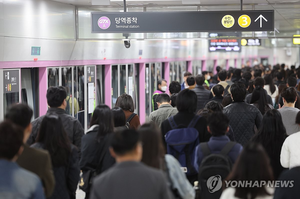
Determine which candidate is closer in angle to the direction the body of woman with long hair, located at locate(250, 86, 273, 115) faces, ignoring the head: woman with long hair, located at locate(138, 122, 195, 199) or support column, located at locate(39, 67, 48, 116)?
the support column

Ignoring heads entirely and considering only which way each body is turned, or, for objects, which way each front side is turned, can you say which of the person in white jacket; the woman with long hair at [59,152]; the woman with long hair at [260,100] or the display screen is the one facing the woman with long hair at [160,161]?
the display screen

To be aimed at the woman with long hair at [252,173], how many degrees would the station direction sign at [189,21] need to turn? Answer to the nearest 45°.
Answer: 0° — it already faces them

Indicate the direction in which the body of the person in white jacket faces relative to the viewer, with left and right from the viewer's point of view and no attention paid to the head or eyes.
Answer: facing away from the viewer

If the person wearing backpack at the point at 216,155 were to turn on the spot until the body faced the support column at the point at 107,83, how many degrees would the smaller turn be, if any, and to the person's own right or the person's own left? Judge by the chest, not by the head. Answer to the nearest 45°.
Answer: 0° — they already face it

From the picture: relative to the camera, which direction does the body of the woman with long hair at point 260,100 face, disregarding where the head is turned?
away from the camera

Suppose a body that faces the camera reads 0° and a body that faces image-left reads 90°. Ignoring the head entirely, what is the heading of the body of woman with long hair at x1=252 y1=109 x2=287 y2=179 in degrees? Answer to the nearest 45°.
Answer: approximately 180°

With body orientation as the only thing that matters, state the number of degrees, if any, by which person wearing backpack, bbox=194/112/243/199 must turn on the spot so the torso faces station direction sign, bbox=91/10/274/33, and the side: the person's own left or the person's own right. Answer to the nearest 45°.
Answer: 0° — they already face it

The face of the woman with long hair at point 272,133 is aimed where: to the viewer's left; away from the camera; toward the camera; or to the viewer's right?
away from the camera

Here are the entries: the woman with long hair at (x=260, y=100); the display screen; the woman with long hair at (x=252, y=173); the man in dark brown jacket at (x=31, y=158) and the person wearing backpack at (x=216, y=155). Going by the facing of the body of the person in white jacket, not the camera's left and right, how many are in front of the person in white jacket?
2

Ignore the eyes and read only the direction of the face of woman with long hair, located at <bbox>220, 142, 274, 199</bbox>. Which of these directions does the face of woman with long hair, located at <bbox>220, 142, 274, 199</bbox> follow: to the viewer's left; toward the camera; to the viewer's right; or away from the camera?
away from the camera

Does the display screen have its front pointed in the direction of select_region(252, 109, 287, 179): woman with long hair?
yes

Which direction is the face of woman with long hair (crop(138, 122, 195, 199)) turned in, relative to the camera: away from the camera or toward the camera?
away from the camera

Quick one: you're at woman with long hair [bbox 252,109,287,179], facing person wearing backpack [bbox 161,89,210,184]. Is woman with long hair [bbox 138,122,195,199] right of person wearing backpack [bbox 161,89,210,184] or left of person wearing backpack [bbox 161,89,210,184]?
left

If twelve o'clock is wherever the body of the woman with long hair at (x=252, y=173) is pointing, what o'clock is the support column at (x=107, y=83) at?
The support column is roughly at 11 o'clock from the woman with long hair.

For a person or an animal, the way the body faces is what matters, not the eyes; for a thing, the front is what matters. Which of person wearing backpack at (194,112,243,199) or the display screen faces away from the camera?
the person wearing backpack

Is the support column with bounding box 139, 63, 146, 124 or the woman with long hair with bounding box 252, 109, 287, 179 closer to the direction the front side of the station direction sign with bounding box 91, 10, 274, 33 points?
the woman with long hair

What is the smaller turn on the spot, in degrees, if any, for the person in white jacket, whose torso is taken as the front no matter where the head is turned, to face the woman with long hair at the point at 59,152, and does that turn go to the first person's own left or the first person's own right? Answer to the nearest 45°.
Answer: approximately 135° to the first person's own left

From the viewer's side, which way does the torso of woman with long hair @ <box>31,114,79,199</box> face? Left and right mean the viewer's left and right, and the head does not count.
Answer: facing away from the viewer

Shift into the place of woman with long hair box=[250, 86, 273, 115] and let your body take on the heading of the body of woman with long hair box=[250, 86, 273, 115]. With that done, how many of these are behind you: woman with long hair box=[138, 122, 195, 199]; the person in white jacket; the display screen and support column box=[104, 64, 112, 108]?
2

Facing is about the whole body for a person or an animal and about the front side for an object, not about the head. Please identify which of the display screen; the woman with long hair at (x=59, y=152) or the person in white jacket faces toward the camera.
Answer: the display screen

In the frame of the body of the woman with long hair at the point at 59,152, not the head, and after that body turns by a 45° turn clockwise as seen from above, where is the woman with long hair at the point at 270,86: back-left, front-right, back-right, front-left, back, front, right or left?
front

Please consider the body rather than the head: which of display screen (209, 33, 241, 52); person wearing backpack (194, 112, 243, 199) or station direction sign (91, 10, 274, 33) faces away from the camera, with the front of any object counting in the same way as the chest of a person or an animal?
the person wearing backpack
